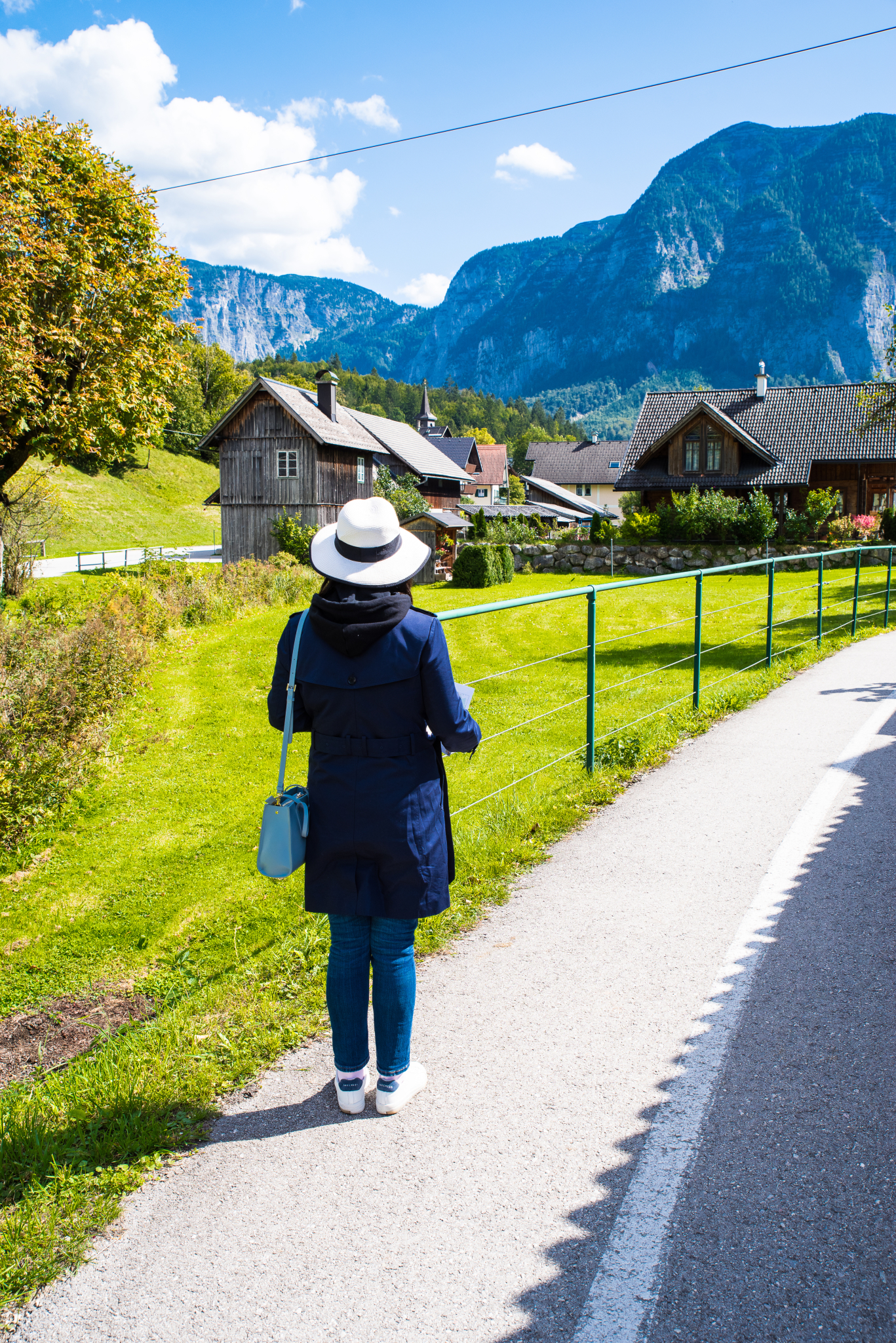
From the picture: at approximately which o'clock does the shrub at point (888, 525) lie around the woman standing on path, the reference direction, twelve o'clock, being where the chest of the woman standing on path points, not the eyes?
The shrub is roughly at 1 o'clock from the woman standing on path.

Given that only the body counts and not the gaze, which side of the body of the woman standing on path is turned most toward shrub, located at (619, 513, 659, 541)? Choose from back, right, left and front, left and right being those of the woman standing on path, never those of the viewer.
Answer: front

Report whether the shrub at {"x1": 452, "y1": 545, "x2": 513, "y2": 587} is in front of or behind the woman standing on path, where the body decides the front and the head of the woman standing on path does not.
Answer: in front

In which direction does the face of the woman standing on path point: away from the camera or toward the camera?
away from the camera

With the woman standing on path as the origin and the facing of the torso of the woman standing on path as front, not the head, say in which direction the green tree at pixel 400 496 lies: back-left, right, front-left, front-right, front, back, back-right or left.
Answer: front

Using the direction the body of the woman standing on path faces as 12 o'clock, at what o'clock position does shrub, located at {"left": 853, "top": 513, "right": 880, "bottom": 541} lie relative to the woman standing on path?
The shrub is roughly at 1 o'clock from the woman standing on path.

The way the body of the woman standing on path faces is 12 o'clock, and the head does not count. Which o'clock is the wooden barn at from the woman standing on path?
The wooden barn is roughly at 12 o'clock from the woman standing on path.

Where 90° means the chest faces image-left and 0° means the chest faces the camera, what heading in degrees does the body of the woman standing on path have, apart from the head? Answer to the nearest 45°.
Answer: approximately 180°

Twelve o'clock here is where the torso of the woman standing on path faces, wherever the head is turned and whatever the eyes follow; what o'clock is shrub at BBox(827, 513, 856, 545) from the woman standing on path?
The shrub is roughly at 1 o'clock from the woman standing on path.

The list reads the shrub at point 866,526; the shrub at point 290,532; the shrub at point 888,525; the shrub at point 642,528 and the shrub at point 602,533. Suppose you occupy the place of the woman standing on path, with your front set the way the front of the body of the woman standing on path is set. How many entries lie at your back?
0

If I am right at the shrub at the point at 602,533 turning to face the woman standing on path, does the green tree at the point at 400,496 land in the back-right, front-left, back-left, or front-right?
back-right
